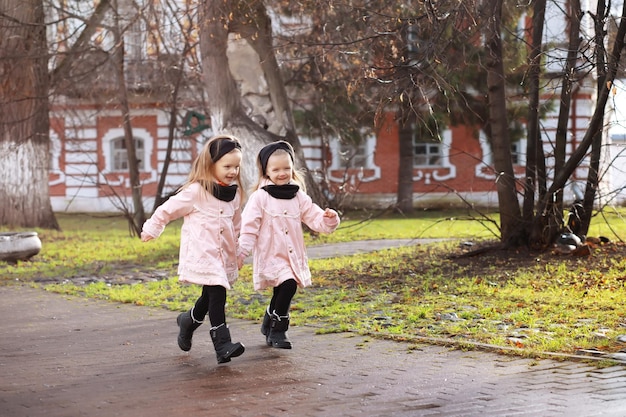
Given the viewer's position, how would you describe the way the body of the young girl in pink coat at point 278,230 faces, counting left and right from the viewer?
facing the viewer

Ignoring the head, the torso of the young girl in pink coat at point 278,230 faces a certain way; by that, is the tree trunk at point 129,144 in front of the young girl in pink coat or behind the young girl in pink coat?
behind

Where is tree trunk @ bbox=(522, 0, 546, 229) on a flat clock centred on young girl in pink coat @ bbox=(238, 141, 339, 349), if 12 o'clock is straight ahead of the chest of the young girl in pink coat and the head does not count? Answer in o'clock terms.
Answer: The tree trunk is roughly at 7 o'clock from the young girl in pink coat.

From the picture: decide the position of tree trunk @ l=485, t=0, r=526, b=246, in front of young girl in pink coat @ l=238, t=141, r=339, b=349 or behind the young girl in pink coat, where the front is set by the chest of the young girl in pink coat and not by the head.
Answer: behind

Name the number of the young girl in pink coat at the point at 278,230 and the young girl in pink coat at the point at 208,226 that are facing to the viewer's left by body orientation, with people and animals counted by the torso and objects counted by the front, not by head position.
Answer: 0

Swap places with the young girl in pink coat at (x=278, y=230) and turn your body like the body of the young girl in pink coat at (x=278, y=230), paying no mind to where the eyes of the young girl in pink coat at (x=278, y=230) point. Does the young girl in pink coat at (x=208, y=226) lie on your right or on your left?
on your right

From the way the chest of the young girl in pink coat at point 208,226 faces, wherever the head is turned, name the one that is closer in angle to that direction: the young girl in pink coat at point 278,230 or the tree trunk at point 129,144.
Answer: the young girl in pink coat

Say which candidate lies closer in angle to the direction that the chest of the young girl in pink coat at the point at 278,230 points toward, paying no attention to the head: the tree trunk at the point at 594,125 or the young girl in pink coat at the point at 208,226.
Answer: the young girl in pink coat

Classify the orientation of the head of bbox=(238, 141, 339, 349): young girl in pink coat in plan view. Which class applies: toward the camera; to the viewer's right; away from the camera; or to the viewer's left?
toward the camera

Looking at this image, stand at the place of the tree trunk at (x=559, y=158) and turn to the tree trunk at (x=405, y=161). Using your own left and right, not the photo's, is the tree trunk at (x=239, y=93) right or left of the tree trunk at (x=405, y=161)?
left
